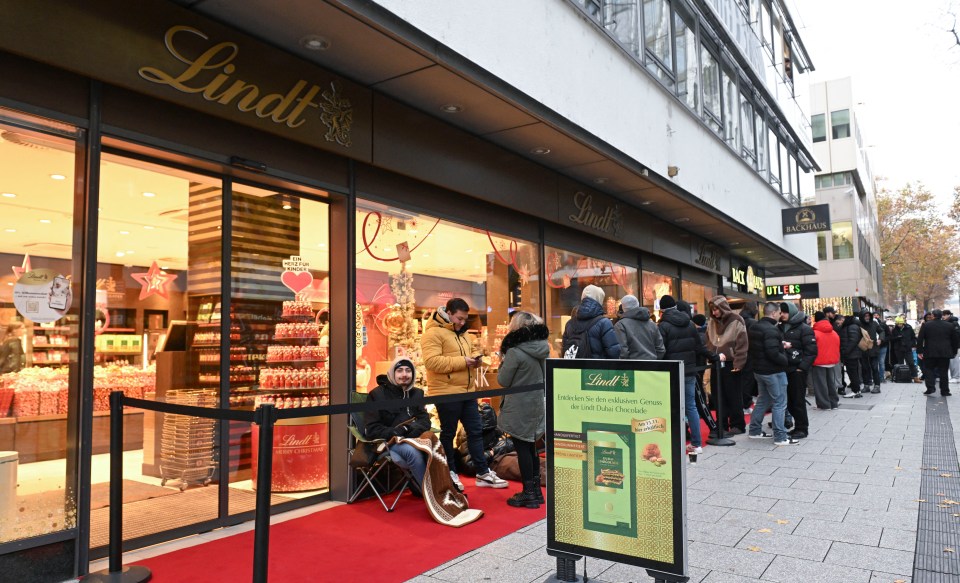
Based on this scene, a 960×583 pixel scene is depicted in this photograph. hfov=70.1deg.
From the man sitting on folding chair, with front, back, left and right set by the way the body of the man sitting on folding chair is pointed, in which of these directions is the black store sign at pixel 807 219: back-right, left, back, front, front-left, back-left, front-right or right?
left

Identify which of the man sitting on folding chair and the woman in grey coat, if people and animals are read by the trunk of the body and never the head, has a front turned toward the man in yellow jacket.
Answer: the woman in grey coat

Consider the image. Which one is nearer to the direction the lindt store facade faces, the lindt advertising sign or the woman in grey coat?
the lindt advertising sign

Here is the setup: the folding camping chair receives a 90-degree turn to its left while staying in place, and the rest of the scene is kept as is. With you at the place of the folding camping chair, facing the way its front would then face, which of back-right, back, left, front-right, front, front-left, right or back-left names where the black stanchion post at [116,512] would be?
back

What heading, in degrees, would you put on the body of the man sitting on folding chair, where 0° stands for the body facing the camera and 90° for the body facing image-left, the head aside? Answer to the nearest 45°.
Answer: approximately 315°

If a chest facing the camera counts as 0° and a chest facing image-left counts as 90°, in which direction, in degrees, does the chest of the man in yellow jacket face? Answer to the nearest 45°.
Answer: approximately 315°

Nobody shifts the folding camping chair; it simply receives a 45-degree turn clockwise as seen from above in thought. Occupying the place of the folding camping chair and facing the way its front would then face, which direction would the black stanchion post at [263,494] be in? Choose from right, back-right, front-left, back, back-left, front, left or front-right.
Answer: front

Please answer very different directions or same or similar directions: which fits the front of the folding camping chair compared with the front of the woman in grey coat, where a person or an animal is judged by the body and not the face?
very different directions

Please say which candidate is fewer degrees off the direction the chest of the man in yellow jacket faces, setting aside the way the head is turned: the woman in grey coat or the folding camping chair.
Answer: the woman in grey coat

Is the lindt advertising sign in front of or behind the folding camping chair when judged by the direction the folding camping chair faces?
in front

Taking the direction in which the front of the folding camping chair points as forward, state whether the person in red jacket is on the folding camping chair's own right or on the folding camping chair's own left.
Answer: on the folding camping chair's own left

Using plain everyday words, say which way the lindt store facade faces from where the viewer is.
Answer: facing the viewer and to the right of the viewer

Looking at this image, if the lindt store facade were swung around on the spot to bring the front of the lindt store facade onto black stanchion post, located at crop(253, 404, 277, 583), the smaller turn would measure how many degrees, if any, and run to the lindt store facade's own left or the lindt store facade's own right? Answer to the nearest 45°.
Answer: approximately 45° to the lindt store facade's own right

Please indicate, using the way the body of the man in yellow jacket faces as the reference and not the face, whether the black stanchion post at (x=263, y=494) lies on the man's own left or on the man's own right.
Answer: on the man's own right

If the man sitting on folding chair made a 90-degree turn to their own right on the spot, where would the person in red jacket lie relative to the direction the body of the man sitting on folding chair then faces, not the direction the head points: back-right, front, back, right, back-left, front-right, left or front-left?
back
